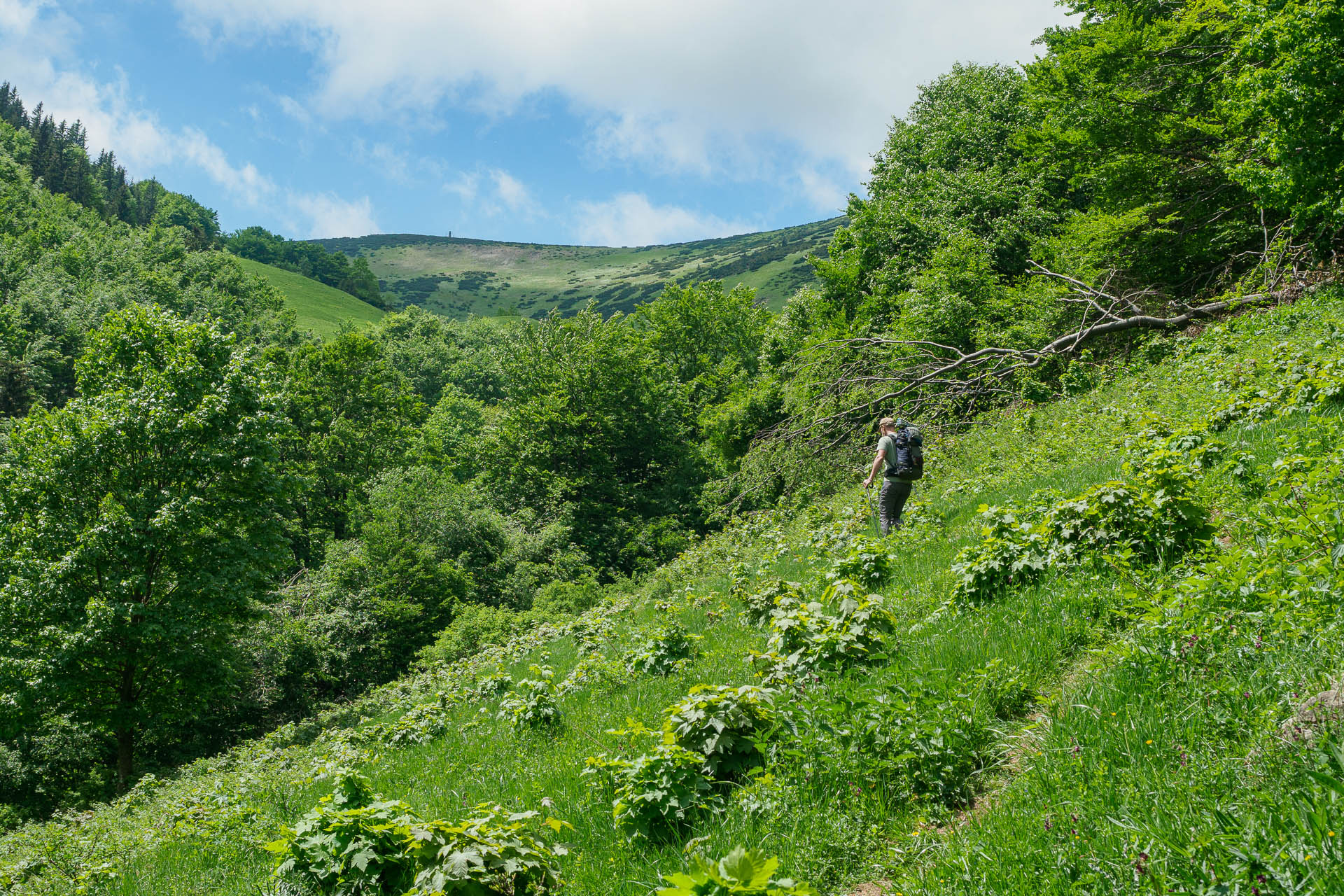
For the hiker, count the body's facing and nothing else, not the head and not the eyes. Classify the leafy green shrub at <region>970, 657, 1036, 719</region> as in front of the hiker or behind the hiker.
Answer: behind

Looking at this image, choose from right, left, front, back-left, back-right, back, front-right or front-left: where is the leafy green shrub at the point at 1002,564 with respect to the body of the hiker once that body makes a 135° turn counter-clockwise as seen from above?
front

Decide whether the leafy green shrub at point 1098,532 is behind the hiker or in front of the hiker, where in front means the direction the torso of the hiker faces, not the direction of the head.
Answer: behind

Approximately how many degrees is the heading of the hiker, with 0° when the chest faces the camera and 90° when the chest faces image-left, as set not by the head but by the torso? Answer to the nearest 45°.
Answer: approximately 135°

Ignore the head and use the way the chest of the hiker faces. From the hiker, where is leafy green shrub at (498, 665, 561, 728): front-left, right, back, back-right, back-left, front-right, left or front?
left
